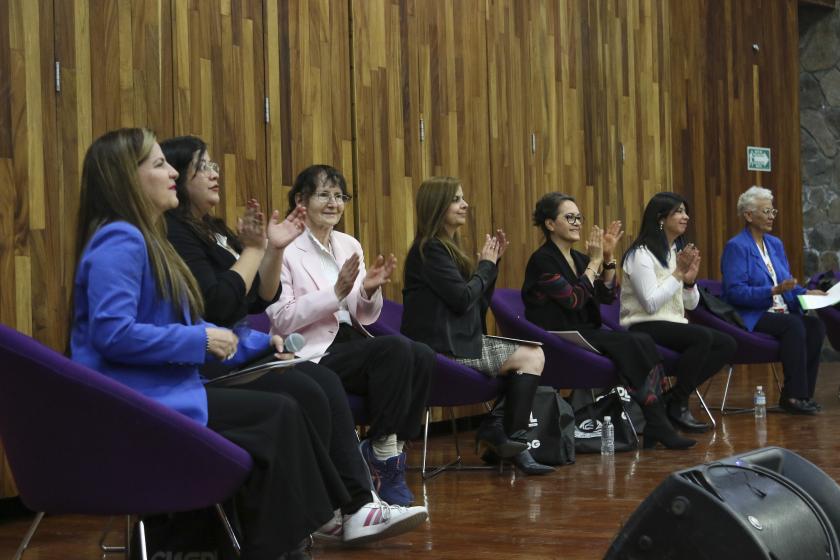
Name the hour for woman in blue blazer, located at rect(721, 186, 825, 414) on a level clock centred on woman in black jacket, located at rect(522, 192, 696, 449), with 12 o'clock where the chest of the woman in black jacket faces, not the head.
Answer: The woman in blue blazer is roughly at 10 o'clock from the woman in black jacket.

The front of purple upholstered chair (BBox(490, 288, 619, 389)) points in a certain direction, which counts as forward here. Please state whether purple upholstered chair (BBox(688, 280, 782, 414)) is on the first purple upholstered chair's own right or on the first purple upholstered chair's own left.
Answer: on the first purple upholstered chair's own left

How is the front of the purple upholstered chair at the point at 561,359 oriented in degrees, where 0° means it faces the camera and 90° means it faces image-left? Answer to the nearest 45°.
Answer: approximately 270°

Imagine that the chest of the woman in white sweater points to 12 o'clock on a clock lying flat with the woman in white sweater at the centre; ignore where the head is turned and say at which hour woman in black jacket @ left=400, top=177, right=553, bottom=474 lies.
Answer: The woman in black jacket is roughly at 4 o'clock from the woman in white sweater.

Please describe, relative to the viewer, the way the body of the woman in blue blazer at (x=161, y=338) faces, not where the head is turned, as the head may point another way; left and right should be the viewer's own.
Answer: facing to the right of the viewer

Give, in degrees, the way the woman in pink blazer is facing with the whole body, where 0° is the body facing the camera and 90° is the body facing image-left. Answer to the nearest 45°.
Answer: approximately 315°

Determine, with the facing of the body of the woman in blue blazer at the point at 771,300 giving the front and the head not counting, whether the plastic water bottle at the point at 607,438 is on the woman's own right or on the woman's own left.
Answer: on the woman's own right

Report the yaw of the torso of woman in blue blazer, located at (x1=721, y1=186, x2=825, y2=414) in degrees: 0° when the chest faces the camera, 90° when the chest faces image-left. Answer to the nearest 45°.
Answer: approximately 315°

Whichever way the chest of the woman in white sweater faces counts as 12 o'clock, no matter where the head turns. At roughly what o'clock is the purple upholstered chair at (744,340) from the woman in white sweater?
The purple upholstered chair is roughly at 10 o'clock from the woman in white sweater.
